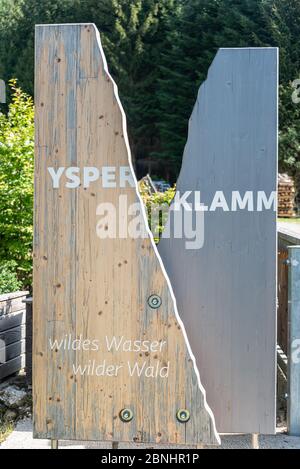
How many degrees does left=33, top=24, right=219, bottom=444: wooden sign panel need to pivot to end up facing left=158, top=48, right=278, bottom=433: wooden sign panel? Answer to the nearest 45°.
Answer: approximately 90° to its left

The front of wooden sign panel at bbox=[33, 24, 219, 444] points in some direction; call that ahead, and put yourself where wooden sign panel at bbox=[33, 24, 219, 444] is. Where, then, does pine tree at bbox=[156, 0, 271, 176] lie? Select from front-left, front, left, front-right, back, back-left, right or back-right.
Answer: back

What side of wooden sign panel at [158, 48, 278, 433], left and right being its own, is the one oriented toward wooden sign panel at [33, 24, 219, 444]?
right

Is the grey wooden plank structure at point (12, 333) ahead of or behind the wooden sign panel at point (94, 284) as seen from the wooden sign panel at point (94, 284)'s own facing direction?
behind

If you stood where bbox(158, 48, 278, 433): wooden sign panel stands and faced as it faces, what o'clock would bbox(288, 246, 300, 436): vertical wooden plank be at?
The vertical wooden plank is roughly at 9 o'clock from the wooden sign panel.

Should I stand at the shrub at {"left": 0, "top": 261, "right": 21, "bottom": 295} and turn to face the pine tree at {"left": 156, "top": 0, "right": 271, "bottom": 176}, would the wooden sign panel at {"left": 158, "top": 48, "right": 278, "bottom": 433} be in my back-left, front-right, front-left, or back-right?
back-right

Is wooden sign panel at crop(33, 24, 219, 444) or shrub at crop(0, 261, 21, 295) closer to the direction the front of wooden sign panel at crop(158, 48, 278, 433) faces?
the wooden sign panel

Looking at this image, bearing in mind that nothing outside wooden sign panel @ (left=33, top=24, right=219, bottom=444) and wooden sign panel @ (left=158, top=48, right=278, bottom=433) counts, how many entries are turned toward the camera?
2

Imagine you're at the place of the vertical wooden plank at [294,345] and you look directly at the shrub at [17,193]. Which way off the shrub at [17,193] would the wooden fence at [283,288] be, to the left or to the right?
right

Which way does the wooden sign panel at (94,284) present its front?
toward the camera
